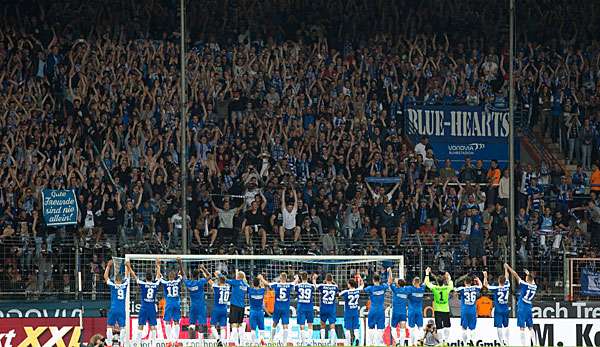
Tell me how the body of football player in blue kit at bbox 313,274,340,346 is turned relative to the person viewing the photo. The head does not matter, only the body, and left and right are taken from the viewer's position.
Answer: facing away from the viewer

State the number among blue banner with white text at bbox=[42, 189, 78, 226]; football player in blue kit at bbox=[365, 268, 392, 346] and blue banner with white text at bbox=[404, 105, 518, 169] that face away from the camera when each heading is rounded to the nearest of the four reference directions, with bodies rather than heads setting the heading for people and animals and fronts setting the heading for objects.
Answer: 1

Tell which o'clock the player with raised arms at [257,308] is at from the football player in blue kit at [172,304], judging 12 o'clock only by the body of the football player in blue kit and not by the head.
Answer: The player with raised arms is roughly at 3 o'clock from the football player in blue kit.

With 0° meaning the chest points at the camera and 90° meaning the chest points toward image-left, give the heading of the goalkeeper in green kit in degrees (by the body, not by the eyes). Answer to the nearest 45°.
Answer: approximately 180°

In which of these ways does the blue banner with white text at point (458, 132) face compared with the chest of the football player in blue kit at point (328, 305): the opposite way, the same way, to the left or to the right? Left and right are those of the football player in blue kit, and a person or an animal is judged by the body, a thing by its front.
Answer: the opposite way

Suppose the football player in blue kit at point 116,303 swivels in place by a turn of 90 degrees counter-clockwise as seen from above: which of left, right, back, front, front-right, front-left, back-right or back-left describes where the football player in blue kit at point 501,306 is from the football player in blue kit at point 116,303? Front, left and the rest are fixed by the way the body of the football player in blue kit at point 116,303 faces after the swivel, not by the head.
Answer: back

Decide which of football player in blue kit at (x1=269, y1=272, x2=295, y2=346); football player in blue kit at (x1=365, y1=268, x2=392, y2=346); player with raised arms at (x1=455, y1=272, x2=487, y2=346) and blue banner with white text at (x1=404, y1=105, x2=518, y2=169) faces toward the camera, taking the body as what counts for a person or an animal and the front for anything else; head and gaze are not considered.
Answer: the blue banner with white text

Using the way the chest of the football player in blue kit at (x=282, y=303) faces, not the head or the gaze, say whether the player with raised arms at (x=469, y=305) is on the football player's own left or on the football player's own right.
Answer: on the football player's own right

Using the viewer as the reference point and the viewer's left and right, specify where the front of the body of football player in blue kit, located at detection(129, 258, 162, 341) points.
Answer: facing away from the viewer

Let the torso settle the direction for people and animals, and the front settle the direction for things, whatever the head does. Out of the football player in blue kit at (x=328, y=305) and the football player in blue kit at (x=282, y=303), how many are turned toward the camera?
0

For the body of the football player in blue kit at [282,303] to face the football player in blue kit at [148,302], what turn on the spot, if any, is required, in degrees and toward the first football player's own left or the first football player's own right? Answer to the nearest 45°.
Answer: approximately 90° to the first football player's own left

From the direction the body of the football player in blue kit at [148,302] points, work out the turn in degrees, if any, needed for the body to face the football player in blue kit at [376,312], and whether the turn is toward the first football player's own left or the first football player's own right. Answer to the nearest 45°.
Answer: approximately 90° to the first football player's own right

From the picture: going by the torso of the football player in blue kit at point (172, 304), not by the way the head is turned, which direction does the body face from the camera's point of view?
away from the camera

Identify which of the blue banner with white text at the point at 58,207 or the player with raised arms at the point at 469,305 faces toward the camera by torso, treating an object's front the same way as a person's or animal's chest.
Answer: the blue banner with white text

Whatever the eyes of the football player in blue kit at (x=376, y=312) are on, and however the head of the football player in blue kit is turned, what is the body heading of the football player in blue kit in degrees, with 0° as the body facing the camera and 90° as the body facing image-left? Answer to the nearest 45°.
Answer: approximately 180°

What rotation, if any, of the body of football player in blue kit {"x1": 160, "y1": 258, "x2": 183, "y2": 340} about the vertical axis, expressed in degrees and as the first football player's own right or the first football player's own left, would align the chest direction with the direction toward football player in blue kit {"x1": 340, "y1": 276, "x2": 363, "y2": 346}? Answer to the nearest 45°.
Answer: approximately 90° to the first football player's own right

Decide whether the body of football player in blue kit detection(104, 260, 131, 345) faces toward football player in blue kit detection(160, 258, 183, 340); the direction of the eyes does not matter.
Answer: no

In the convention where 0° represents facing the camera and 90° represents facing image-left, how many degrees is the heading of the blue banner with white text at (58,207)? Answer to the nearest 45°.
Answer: approximately 0°

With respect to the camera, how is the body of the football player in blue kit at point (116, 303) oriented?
away from the camera

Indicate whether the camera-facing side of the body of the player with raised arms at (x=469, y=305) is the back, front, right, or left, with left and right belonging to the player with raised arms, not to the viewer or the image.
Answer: back

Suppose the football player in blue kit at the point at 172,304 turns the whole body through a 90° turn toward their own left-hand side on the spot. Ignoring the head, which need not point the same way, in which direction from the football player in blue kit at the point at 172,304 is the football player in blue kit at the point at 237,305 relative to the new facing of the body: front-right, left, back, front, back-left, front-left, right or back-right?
back
